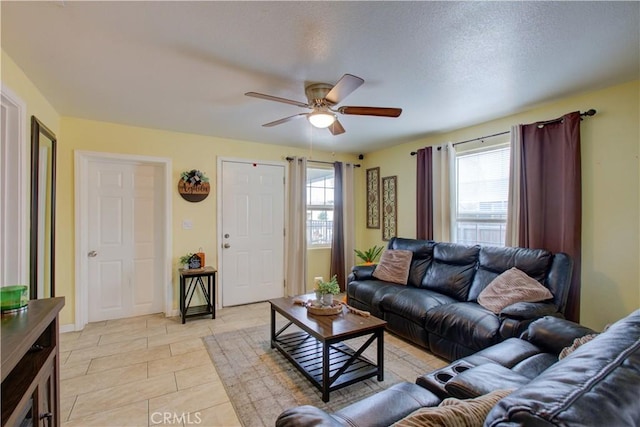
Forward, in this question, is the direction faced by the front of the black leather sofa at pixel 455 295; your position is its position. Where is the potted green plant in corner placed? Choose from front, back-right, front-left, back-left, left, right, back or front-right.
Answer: right

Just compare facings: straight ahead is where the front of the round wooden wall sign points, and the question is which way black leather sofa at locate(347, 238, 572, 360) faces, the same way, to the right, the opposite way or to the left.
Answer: to the right

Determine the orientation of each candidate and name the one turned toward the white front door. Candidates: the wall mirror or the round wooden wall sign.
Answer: the wall mirror

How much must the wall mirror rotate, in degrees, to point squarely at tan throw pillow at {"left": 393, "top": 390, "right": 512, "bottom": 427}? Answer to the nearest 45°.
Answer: approximately 90° to its right

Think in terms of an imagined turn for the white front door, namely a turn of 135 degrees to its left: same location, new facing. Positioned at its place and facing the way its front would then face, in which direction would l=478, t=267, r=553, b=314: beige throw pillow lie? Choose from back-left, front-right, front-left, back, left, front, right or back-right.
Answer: right

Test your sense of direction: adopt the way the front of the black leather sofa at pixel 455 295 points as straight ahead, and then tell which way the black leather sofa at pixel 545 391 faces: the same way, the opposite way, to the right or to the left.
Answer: to the right

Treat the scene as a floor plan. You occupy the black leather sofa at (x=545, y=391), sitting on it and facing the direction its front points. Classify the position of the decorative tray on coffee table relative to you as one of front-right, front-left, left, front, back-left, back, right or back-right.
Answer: front

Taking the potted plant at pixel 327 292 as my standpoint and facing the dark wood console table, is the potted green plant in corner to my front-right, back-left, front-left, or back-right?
back-right

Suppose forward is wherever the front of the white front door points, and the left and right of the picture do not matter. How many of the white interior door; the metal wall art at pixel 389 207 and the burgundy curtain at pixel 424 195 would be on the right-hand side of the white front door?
1

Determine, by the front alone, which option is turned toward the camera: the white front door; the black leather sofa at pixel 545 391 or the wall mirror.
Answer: the white front door

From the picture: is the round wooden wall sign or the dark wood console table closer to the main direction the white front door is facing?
the dark wood console table

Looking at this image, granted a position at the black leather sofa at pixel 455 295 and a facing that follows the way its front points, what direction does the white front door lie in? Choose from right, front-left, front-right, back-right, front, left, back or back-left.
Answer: front-right

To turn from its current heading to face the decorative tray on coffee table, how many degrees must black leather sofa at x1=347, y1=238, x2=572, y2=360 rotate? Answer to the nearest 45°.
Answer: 0° — it already faces it

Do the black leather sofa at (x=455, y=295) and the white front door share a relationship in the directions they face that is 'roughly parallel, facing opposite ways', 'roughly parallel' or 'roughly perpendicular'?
roughly perpendicular

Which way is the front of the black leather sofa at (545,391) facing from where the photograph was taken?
facing away from the viewer and to the left of the viewer

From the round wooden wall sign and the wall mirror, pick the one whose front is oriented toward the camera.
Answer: the round wooden wall sign

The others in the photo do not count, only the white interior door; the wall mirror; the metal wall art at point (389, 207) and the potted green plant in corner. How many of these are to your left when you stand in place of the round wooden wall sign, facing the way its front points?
2

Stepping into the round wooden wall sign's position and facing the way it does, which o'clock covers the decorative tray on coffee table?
The decorative tray on coffee table is roughly at 11 o'clock from the round wooden wall sign.

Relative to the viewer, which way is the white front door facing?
toward the camera

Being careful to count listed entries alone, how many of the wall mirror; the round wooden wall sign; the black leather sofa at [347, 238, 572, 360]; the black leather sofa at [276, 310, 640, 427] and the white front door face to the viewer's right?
1
